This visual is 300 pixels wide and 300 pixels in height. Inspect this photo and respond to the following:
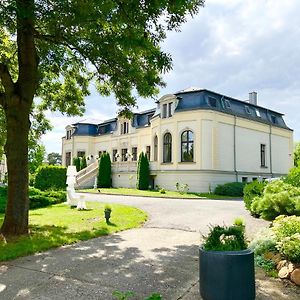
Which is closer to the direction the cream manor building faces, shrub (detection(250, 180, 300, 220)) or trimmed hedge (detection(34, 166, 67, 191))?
the trimmed hedge

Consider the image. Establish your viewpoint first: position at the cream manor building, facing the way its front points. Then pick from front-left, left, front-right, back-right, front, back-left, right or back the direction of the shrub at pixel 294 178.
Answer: front-left

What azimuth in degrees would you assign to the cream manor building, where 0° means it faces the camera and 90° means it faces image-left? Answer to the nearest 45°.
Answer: approximately 45°

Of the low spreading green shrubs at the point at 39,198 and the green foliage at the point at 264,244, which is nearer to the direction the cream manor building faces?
the low spreading green shrubs

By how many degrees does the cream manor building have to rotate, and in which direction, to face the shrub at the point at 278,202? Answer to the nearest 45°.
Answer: approximately 45° to its left

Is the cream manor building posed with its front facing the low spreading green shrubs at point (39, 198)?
yes

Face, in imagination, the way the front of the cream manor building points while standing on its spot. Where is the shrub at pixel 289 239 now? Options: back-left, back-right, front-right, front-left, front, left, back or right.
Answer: front-left
